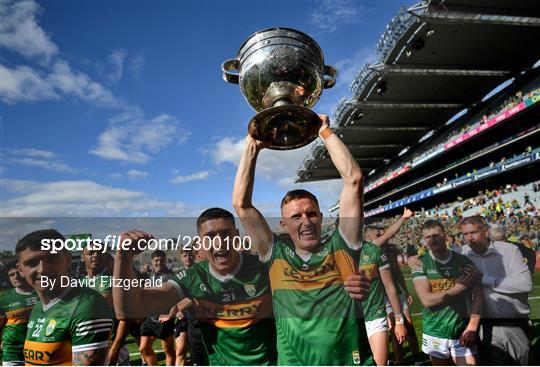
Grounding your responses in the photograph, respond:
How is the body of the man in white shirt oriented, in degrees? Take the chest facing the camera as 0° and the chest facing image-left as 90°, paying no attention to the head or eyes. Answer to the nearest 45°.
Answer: approximately 45°

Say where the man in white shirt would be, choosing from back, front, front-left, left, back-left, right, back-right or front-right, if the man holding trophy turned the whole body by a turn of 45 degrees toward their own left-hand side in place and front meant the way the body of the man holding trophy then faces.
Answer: left

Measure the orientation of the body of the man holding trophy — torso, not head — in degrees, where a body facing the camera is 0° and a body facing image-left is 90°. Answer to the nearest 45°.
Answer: approximately 0°
